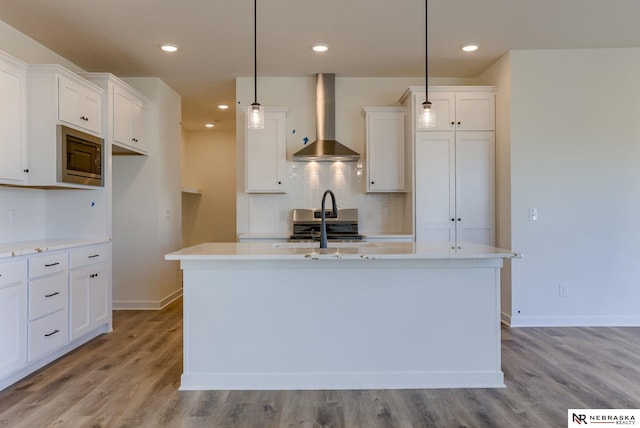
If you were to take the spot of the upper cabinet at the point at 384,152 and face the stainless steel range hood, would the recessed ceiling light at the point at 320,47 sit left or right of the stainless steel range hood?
left

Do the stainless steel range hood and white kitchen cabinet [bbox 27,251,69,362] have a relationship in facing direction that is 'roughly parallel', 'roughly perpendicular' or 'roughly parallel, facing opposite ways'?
roughly perpendicular

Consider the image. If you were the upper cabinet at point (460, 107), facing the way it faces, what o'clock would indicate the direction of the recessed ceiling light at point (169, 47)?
The recessed ceiling light is roughly at 2 o'clock from the upper cabinet.

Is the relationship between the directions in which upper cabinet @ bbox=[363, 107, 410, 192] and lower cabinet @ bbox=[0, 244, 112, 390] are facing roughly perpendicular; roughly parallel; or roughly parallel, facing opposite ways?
roughly perpendicular

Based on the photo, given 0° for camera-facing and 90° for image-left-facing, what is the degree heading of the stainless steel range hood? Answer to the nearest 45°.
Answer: approximately 0°
